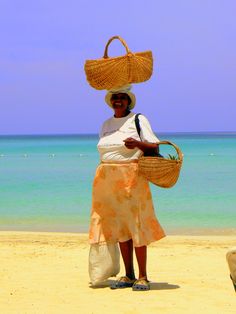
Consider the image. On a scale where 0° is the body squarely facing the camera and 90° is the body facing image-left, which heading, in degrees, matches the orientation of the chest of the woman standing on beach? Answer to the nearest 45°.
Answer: approximately 45°
